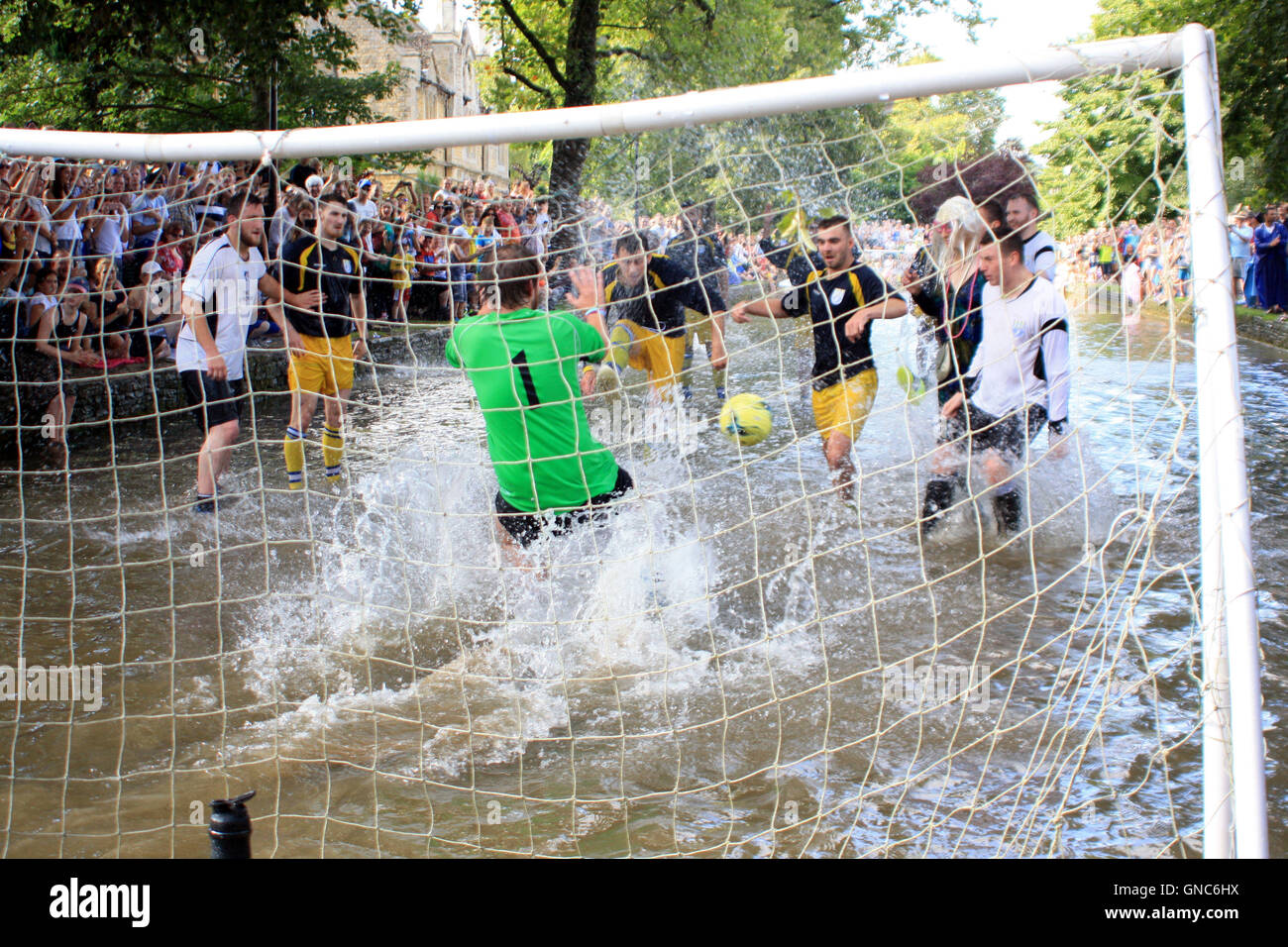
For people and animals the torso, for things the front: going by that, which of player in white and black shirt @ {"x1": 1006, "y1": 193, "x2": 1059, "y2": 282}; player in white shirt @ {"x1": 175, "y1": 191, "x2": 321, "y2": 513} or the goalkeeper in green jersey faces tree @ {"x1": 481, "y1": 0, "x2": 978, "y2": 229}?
the goalkeeper in green jersey

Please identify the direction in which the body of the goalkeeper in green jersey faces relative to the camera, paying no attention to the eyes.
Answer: away from the camera

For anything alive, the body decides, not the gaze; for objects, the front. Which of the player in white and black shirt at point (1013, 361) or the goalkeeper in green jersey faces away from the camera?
the goalkeeper in green jersey

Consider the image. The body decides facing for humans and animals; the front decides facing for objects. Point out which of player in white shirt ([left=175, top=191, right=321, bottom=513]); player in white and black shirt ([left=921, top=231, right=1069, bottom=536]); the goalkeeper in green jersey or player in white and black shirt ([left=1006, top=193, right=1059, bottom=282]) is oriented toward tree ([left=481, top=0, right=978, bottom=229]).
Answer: the goalkeeper in green jersey

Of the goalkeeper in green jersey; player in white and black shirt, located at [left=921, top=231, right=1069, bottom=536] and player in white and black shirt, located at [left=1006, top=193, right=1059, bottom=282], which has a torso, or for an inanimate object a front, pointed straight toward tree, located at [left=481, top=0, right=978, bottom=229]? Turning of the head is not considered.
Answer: the goalkeeper in green jersey

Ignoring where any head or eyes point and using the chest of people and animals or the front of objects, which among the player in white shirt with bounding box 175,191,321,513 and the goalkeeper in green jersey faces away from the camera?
the goalkeeper in green jersey

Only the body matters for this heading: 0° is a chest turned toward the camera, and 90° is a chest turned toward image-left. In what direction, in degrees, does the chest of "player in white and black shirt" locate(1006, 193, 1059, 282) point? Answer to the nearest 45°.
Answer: approximately 45°

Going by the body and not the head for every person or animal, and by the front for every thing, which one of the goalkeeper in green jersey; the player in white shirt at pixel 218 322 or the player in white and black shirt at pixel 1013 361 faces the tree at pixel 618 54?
the goalkeeper in green jersey

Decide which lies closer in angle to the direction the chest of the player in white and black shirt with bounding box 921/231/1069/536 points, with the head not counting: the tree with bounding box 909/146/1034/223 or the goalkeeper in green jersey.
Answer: the goalkeeper in green jersey

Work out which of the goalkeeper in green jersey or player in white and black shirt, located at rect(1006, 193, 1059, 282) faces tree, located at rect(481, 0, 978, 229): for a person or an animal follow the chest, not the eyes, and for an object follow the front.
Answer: the goalkeeper in green jersey

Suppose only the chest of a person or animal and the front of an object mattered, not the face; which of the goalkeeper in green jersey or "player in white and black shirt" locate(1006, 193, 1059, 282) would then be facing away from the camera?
the goalkeeper in green jersey
